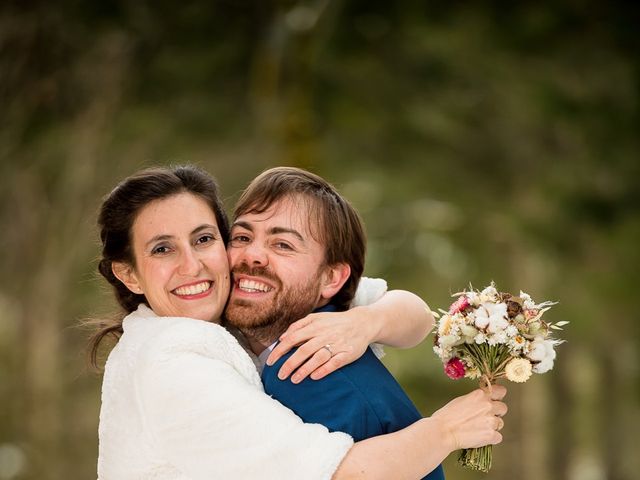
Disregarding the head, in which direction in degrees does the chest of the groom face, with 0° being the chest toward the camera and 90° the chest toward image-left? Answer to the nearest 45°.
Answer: approximately 45°
